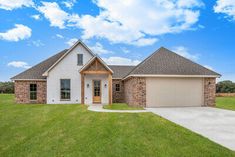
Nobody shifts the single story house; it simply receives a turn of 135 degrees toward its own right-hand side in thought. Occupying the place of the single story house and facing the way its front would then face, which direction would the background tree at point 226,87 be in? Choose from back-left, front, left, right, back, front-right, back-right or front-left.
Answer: right

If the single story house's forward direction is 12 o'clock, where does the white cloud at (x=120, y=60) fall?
The white cloud is roughly at 6 o'clock from the single story house.

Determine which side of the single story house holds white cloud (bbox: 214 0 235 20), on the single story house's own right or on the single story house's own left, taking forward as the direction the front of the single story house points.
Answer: on the single story house's own left

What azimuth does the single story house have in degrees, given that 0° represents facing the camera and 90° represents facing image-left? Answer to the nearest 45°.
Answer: approximately 0°

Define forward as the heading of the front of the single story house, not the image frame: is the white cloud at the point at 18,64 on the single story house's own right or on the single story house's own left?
on the single story house's own right
